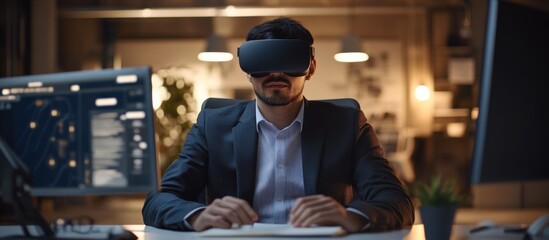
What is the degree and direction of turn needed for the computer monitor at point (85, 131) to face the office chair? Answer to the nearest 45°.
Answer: approximately 135° to its left

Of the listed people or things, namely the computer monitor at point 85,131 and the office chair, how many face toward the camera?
2

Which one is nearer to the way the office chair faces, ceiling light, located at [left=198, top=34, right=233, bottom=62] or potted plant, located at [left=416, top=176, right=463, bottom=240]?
the potted plant

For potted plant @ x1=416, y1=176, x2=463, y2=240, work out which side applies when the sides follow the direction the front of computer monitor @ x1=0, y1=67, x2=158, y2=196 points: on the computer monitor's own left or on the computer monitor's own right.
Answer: on the computer monitor's own left

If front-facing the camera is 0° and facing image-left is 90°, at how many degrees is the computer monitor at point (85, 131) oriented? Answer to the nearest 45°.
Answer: approximately 0°

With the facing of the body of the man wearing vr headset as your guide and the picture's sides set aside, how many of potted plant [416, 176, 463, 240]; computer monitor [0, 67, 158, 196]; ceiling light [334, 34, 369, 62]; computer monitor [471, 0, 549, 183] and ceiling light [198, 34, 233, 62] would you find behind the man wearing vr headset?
2

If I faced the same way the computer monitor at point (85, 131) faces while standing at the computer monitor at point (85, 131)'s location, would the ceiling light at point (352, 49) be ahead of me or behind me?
behind

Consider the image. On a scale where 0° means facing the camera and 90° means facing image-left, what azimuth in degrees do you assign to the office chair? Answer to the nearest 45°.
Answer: approximately 0°

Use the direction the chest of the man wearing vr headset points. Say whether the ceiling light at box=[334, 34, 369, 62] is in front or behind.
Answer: behind

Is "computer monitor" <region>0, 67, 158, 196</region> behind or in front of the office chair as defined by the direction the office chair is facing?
in front

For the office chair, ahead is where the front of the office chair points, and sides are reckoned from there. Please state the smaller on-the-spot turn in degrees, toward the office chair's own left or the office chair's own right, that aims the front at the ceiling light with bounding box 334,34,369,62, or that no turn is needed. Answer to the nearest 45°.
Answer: approximately 180°

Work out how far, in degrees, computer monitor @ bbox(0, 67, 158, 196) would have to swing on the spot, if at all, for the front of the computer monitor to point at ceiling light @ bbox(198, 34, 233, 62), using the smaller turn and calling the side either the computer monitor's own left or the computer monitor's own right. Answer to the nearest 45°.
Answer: approximately 180°
